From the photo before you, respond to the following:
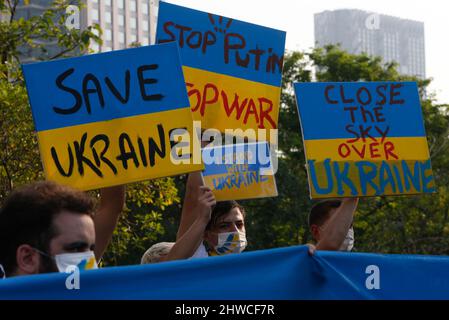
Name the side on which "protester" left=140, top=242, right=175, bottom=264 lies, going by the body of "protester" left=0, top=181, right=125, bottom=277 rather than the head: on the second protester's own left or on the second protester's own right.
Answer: on the second protester's own left

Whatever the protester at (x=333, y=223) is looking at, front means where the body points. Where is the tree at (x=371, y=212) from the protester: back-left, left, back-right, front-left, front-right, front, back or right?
back-left

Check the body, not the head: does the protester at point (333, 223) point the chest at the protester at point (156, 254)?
no

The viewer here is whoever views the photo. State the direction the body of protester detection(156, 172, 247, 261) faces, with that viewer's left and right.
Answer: facing the viewer and to the right of the viewer

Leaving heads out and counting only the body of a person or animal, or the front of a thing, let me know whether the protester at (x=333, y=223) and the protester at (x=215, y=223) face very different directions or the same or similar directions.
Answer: same or similar directions

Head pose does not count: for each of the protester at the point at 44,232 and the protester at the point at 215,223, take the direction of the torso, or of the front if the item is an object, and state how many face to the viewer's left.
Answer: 0

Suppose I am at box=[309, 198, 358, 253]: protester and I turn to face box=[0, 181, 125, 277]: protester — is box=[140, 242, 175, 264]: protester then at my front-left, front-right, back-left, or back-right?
front-right

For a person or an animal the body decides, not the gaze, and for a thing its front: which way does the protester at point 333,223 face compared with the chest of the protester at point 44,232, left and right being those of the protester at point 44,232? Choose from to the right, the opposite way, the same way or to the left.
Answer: the same way

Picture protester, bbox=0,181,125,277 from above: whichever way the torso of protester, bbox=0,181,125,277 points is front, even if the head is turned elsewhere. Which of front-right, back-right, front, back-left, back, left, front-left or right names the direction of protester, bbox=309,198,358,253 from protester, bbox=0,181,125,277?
left

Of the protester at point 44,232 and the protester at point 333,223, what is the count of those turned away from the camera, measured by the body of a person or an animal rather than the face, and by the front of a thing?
0

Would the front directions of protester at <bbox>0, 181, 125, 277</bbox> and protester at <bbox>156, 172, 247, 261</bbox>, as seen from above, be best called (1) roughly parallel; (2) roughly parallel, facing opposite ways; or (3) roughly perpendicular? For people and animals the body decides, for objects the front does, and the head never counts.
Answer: roughly parallel

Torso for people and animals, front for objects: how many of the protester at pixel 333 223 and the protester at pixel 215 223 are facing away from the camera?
0

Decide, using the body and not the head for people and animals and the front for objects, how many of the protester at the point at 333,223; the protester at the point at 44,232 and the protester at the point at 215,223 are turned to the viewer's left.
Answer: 0

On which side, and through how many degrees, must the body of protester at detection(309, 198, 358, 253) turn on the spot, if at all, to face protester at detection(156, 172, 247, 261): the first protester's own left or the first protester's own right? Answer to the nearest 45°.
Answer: approximately 135° to the first protester's own right

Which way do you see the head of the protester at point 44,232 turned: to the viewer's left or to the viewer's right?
to the viewer's right
